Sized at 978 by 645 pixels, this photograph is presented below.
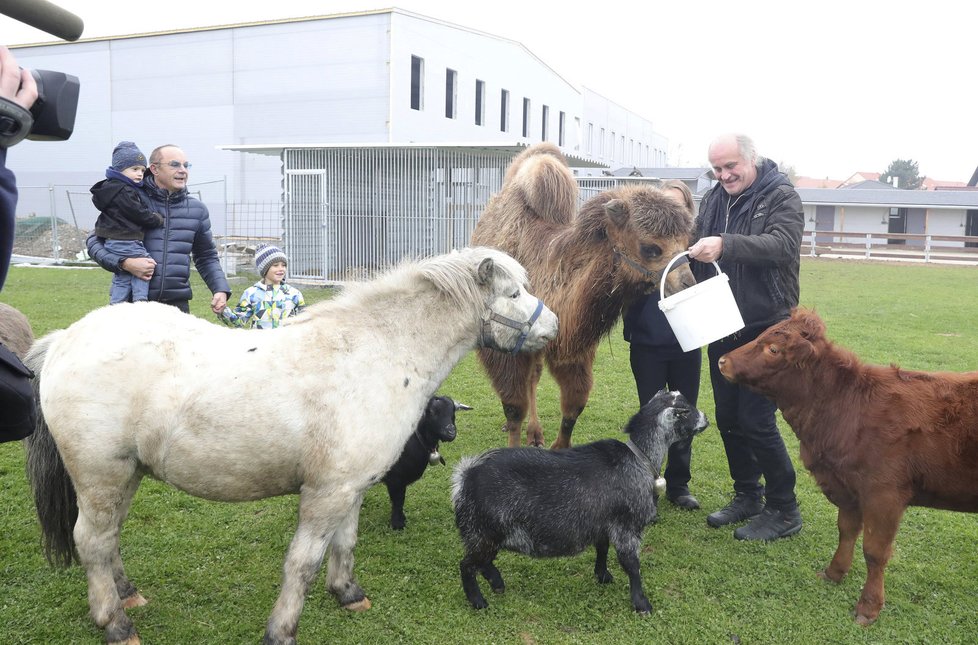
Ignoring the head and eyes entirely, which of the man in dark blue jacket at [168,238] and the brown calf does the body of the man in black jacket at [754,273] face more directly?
the man in dark blue jacket

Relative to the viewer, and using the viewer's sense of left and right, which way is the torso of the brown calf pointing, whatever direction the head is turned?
facing to the left of the viewer

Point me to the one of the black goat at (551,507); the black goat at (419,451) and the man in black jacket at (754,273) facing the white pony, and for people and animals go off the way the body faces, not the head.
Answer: the man in black jacket

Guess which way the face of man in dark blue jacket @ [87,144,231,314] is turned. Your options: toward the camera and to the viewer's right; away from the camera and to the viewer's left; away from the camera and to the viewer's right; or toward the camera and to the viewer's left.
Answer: toward the camera and to the viewer's right

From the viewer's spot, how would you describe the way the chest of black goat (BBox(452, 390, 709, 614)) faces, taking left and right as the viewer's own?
facing to the right of the viewer

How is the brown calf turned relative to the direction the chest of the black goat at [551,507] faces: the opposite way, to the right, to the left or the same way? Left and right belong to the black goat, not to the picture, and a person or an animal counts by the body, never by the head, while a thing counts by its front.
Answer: the opposite way

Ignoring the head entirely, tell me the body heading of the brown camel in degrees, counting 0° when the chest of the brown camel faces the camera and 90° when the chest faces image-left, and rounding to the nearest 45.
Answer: approximately 315°

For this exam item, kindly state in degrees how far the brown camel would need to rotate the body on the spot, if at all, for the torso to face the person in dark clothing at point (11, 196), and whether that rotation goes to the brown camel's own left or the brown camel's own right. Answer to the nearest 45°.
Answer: approximately 45° to the brown camel's own right

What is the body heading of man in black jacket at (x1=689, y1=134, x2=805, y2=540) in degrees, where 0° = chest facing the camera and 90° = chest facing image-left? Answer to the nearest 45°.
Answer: approximately 45°

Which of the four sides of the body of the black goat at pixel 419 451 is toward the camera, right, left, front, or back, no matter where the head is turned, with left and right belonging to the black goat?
right

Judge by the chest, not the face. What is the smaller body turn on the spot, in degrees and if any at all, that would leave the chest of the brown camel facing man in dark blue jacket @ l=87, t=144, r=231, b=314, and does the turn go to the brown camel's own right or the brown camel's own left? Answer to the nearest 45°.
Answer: approximately 135° to the brown camel's own right

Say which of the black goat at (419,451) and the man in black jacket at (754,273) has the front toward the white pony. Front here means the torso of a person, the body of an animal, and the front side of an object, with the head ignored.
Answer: the man in black jacket

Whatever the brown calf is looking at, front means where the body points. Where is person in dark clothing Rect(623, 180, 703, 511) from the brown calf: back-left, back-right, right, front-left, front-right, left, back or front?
front-right

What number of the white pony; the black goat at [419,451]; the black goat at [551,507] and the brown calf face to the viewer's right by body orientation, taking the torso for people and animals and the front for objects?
3
